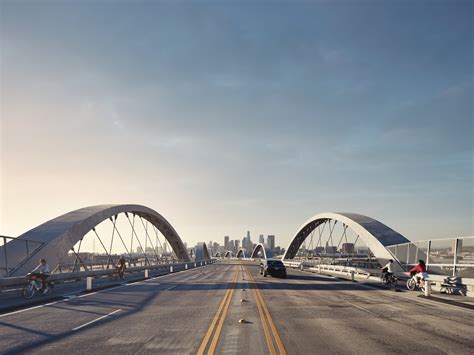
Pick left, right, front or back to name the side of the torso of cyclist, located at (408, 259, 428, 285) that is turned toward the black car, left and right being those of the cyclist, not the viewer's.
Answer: front

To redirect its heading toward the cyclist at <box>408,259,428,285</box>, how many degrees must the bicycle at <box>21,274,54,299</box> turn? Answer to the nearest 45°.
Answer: approximately 135° to its left

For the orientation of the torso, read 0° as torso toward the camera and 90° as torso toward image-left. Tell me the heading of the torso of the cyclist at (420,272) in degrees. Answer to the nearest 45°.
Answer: approximately 135°

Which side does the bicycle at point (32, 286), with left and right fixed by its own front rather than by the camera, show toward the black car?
back

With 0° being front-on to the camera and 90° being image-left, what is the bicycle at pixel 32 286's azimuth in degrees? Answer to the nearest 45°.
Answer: approximately 45°
